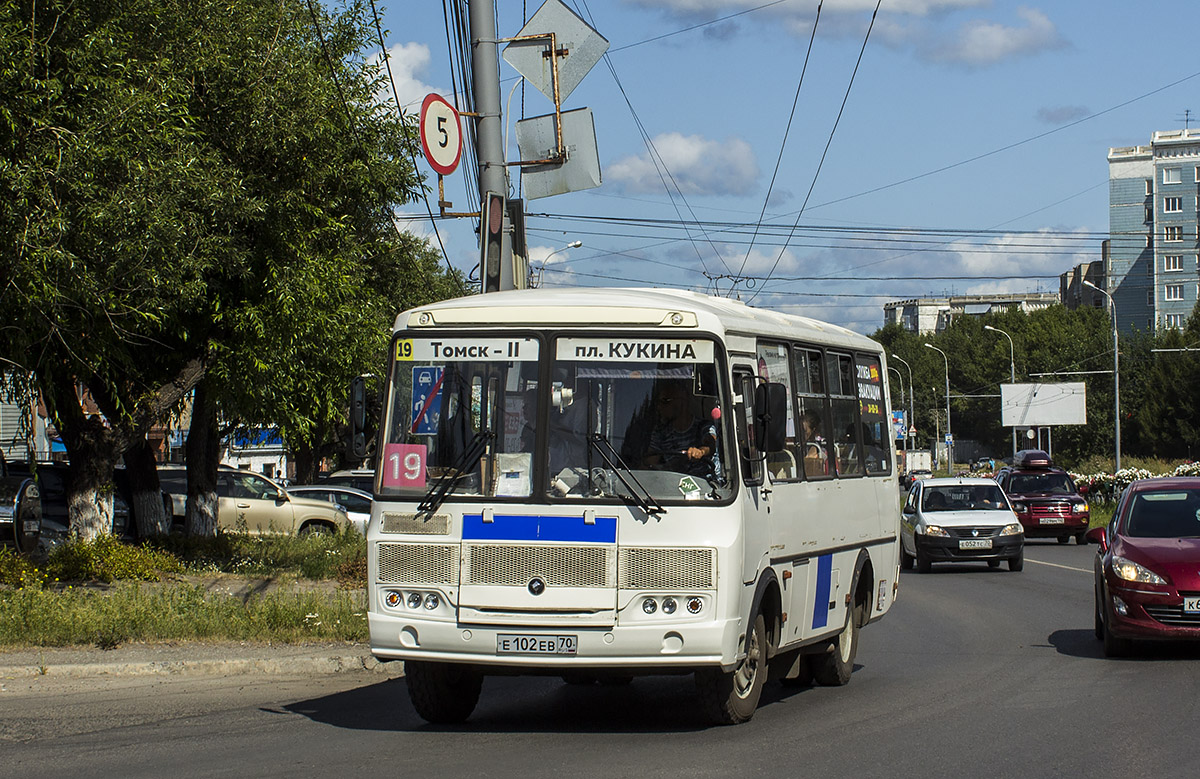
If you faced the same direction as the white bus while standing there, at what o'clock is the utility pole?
The utility pole is roughly at 4 o'clock from the white bus.

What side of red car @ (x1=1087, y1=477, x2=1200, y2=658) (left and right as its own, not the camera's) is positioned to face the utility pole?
right

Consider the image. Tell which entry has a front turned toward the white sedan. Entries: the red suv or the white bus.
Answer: the red suv

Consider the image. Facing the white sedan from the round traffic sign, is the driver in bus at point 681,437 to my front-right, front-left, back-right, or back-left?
back-right

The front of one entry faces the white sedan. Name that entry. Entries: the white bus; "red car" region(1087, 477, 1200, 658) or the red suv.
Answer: the red suv

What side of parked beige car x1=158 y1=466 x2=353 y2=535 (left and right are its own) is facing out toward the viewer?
right

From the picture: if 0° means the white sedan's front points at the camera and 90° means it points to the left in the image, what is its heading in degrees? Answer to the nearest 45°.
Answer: approximately 0°

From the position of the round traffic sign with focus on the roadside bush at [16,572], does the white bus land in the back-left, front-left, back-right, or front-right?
back-left

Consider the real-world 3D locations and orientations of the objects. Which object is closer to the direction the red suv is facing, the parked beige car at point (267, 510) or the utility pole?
the utility pole

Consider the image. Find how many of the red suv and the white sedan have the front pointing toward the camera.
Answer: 2

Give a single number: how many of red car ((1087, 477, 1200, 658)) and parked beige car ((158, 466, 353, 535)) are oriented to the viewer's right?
1

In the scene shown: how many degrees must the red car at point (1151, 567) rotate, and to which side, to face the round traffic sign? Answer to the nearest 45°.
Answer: approximately 90° to its right

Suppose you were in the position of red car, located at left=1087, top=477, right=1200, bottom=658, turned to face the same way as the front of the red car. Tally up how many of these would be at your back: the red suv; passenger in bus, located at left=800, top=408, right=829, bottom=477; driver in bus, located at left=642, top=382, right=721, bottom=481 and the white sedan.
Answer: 2

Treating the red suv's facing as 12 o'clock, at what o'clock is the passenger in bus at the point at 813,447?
The passenger in bus is roughly at 12 o'clock from the red suv.
